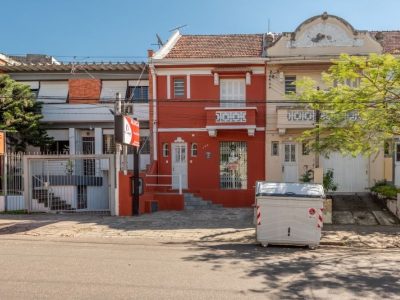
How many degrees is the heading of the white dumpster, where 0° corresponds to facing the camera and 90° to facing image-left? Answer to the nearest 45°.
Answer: approximately 0°

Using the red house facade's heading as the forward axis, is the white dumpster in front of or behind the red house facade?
in front

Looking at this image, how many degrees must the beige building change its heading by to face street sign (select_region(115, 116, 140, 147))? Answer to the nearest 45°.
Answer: approximately 45° to its right

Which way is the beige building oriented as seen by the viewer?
toward the camera

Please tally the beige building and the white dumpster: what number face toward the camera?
2

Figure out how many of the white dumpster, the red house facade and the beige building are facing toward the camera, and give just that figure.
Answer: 3

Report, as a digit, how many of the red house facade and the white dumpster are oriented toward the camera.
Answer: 2
